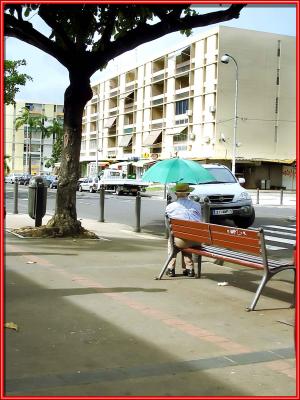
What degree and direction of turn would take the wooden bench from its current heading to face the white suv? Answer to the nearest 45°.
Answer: approximately 45° to its left

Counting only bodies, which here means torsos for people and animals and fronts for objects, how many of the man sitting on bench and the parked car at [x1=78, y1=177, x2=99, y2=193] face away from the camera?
1

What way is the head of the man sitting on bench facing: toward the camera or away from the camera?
away from the camera

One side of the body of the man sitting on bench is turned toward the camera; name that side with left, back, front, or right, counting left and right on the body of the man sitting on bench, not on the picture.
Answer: back

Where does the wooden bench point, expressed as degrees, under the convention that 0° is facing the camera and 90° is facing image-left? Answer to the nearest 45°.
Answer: approximately 225°

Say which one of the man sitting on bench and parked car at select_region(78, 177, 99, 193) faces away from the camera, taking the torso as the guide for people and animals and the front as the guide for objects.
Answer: the man sitting on bench

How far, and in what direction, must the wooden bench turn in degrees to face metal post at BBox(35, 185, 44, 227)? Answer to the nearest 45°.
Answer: approximately 90° to its left

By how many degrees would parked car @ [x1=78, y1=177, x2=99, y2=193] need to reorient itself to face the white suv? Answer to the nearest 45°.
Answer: approximately 45° to its left

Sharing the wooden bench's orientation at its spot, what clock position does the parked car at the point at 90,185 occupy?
The parked car is roughly at 10 o'clock from the wooden bench.
